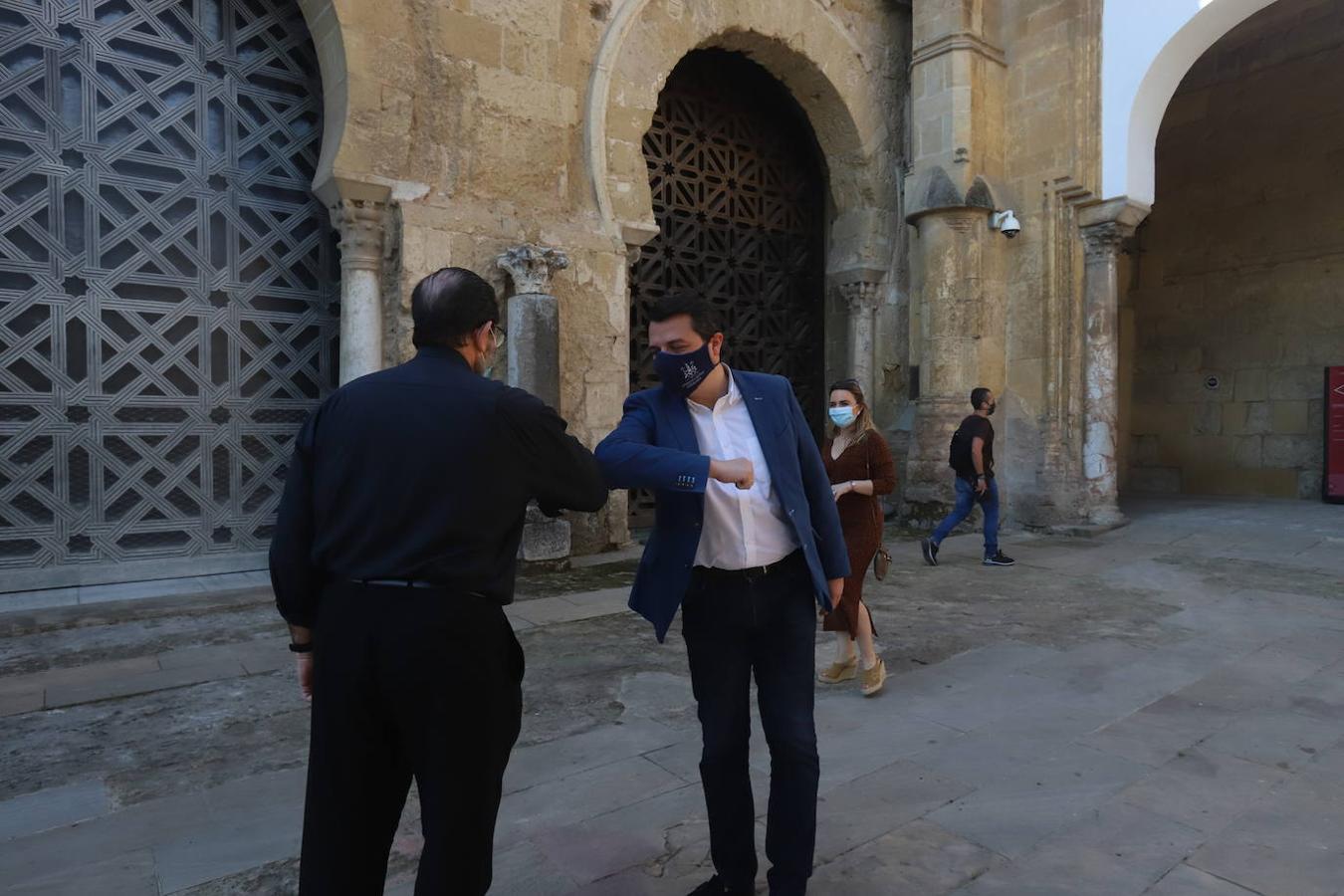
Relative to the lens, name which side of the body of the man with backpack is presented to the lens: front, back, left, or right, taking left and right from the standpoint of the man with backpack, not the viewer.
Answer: right

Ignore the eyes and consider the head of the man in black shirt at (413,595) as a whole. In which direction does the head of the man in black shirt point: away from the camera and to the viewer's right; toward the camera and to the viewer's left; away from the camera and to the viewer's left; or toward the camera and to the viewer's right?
away from the camera and to the viewer's right

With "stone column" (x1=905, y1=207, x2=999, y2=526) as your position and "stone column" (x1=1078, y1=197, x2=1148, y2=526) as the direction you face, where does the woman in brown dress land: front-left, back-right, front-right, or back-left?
back-right

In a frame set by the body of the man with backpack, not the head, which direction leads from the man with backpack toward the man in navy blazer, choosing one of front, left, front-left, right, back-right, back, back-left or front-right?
right

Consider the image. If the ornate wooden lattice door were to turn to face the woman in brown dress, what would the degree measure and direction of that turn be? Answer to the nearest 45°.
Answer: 0° — it already faces them

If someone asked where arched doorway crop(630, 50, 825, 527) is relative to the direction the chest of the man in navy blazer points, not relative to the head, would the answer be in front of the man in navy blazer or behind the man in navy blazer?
behind
